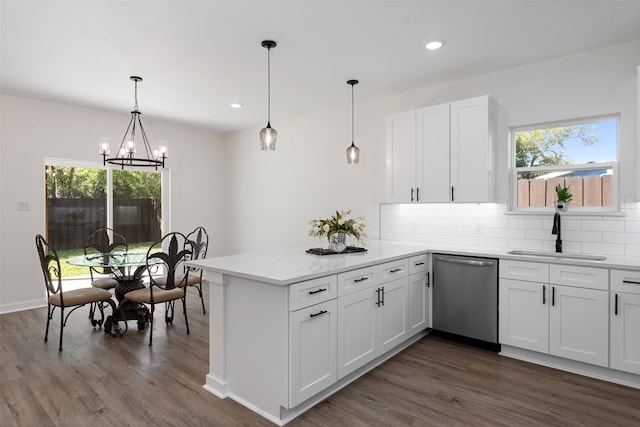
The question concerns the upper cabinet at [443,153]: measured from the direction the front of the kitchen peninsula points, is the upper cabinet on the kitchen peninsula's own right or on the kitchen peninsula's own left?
on the kitchen peninsula's own left

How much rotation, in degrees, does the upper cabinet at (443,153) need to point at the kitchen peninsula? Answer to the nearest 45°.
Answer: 0° — it already faces it

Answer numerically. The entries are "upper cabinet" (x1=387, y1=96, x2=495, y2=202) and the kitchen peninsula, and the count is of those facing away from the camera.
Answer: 0

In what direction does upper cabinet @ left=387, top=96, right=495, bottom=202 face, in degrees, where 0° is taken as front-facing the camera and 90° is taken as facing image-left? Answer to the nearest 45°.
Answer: approximately 45°

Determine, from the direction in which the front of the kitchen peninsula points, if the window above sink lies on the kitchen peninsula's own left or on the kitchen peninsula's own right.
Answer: on the kitchen peninsula's own left

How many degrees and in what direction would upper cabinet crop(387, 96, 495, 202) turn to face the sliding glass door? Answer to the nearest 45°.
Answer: approximately 45° to its right

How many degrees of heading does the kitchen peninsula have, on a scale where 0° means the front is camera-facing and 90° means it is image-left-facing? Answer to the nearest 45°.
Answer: approximately 315°

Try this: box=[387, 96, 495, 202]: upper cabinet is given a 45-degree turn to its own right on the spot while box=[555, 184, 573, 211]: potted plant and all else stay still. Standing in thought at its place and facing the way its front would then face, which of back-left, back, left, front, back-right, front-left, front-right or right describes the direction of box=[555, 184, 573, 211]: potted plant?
back

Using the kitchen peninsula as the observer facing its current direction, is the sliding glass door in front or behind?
behind

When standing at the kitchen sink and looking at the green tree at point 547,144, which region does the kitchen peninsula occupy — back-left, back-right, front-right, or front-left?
back-left
